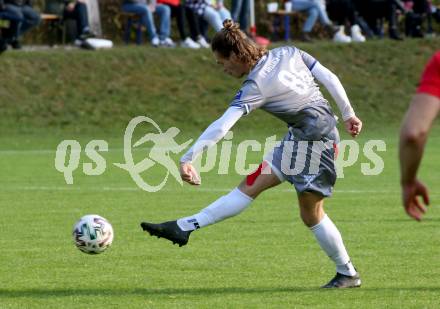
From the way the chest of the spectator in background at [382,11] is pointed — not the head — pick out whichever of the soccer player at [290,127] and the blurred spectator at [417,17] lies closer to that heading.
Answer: the soccer player

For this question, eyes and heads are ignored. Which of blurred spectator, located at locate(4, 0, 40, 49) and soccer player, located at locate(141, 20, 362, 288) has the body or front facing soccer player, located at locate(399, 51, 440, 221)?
the blurred spectator

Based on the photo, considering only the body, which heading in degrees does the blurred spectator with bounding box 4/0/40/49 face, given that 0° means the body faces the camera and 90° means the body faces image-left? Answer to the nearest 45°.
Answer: approximately 0°

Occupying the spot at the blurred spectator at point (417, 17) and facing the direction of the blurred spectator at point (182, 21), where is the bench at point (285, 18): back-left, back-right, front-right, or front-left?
front-right

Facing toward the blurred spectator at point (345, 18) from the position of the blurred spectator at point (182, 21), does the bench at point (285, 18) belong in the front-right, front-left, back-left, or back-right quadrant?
front-left

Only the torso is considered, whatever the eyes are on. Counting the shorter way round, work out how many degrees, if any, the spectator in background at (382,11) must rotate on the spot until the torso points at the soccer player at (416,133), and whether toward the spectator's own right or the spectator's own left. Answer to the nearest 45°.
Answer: approximately 45° to the spectator's own right

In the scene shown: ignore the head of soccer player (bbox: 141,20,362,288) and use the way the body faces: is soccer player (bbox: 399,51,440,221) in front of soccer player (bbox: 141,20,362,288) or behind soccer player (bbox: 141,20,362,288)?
behind

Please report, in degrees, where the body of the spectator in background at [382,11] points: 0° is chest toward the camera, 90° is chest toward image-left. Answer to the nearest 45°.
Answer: approximately 315°

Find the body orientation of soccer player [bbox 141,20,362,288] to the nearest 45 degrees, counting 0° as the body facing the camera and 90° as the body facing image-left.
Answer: approximately 135°

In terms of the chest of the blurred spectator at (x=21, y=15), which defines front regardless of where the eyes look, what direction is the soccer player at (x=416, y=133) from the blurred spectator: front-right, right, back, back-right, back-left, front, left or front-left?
front

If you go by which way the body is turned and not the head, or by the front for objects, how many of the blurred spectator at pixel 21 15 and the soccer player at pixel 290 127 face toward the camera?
1

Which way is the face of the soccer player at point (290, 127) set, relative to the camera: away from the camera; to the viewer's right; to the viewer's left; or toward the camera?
to the viewer's left

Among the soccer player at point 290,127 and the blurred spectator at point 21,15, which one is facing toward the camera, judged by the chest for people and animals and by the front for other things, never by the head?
the blurred spectator

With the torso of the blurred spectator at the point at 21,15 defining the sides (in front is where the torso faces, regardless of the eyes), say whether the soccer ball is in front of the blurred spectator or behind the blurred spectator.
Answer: in front
